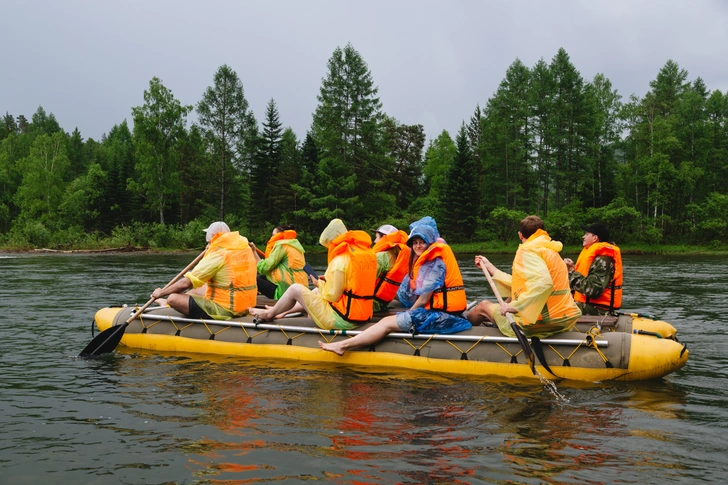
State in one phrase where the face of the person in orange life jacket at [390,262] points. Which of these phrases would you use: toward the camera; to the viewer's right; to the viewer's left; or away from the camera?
to the viewer's left

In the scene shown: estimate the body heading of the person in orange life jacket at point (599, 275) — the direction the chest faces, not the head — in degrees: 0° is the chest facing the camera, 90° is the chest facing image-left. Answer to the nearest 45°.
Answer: approximately 90°

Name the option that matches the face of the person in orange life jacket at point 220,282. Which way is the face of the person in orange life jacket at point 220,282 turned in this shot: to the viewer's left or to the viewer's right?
to the viewer's left

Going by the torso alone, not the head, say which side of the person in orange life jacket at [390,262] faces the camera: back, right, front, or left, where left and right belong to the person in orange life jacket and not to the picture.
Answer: left

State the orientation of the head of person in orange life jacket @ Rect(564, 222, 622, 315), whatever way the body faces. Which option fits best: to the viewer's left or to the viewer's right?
to the viewer's left

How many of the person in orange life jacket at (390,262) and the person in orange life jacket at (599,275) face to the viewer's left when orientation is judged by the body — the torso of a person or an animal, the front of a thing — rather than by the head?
2

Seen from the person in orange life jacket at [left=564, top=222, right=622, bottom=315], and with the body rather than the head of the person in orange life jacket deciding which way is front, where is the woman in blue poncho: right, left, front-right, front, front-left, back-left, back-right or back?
front-left

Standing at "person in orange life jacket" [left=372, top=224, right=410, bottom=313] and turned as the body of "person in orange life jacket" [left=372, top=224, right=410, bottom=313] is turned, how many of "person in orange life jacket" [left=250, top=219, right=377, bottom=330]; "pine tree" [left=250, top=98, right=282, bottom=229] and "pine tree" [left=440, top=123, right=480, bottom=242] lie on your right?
2

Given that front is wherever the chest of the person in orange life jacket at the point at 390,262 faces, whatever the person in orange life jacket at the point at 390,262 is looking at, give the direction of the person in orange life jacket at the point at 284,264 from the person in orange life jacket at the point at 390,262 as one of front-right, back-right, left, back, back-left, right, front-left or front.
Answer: front-right
